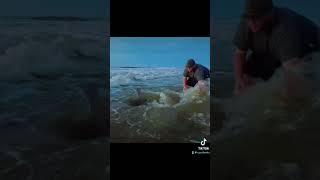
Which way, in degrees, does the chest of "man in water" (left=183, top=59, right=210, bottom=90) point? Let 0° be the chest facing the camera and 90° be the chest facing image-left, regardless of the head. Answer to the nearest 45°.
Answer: approximately 45°
